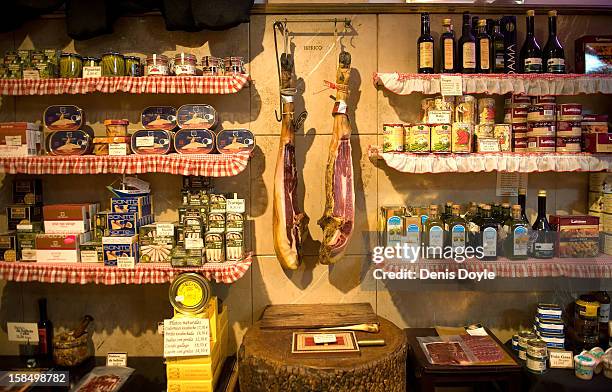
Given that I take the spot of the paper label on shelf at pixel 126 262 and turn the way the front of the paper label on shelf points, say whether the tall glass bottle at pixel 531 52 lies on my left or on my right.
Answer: on my left

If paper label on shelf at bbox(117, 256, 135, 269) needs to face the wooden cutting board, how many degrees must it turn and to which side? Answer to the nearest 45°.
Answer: approximately 90° to its left

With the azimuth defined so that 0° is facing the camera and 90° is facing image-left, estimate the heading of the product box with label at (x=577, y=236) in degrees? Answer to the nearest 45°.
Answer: approximately 0°

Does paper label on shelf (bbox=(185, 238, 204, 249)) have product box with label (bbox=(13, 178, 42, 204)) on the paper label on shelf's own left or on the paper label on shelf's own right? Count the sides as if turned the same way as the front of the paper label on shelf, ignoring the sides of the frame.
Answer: on the paper label on shelf's own right
